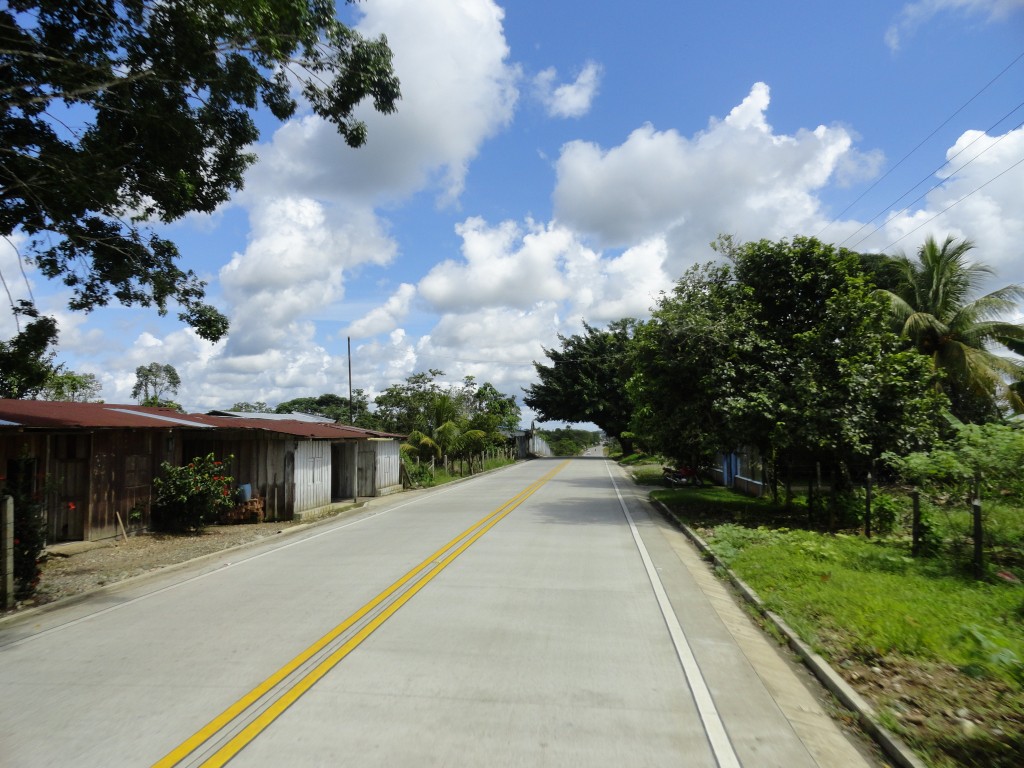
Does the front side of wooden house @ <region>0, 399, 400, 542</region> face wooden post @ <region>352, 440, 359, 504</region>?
no

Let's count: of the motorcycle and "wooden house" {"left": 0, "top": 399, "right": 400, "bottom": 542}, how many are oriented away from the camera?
0

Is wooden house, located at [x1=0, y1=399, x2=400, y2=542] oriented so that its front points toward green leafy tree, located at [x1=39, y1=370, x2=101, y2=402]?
no

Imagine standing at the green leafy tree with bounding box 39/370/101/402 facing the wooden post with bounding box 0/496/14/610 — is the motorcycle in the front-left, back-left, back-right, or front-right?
front-left

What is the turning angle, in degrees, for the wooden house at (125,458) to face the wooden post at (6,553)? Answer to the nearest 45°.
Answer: approximately 45° to its right

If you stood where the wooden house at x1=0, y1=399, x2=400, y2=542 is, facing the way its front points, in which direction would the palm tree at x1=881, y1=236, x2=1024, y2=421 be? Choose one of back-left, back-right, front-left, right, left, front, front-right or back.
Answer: front-left

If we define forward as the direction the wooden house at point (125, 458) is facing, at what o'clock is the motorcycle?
The motorcycle is roughly at 10 o'clock from the wooden house.

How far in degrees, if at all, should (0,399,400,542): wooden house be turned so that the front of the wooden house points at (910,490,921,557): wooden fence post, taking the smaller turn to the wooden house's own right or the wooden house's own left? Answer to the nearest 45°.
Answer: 0° — it already faces it

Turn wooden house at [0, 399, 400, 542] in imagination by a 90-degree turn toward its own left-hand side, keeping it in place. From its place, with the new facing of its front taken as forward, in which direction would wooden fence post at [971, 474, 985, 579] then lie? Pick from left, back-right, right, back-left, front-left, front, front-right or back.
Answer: right
